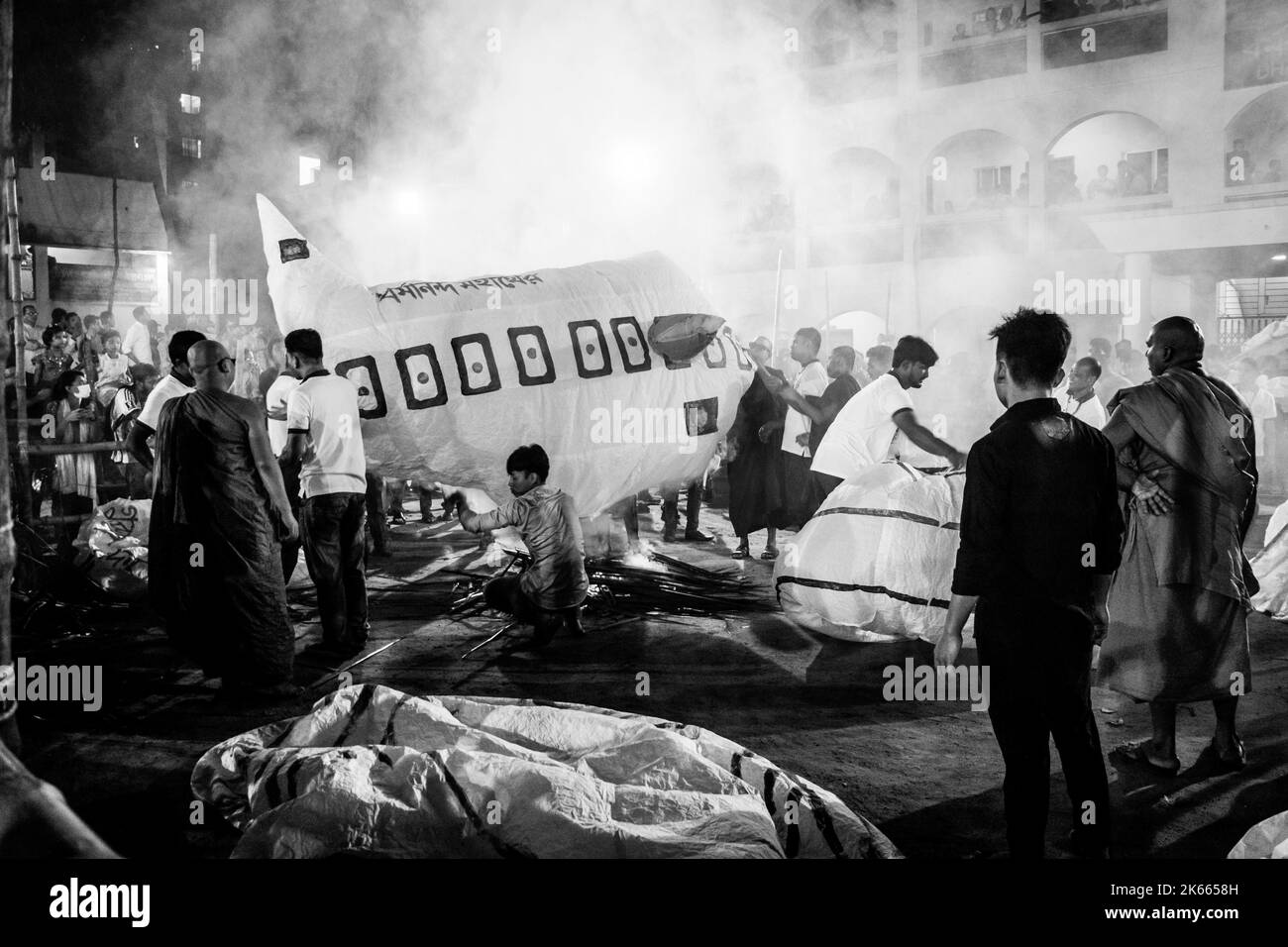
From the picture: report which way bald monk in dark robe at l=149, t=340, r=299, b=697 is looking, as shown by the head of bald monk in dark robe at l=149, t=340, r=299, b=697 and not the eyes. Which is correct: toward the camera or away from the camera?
away from the camera

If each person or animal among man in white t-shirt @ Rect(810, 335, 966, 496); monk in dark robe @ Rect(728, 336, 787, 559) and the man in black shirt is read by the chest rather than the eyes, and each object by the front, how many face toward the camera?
1

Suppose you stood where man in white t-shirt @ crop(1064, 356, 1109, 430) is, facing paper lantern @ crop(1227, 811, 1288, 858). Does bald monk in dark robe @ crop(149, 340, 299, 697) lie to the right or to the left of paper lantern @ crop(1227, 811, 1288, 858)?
right

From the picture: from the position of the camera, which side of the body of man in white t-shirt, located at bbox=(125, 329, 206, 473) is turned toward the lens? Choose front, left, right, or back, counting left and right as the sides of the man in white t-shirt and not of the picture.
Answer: right

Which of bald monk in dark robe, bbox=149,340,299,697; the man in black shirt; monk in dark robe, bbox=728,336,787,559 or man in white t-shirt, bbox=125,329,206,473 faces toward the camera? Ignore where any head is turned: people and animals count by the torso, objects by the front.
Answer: the monk in dark robe

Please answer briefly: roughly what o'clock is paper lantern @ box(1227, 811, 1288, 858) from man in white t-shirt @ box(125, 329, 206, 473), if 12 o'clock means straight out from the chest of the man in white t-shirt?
The paper lantern is roughly at 2 o'clock from the man in white t-shirt.

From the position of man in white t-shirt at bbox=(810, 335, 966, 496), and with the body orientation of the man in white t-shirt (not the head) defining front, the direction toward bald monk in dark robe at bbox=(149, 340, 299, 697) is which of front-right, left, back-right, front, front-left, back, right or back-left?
back-right

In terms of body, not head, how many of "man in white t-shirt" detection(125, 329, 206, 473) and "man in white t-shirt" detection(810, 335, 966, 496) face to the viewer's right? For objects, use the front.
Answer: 2

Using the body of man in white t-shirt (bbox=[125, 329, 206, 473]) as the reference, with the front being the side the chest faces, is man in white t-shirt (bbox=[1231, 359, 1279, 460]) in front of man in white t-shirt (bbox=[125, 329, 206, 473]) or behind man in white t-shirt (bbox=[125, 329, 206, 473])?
in front

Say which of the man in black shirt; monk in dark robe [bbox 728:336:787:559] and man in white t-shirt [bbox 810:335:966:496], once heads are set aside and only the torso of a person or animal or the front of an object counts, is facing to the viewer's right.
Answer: the man in white t-shirt

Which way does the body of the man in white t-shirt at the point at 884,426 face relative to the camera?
to the viewer's right
